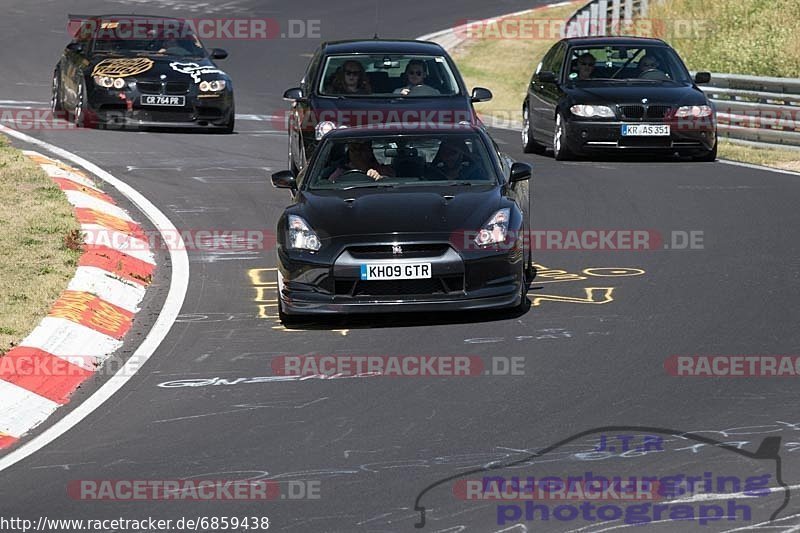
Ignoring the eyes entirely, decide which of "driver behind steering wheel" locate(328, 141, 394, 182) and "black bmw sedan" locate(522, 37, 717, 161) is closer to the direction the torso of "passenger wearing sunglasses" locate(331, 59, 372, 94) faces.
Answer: the driver behind steering wheel

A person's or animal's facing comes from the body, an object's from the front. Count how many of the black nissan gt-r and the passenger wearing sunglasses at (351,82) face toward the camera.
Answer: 2

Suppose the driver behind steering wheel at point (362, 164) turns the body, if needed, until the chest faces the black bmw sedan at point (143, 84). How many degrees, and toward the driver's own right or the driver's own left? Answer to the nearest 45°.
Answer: approximately 180°

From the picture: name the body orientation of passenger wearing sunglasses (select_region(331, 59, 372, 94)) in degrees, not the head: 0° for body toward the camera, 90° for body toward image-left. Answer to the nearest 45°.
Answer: approximately 0°

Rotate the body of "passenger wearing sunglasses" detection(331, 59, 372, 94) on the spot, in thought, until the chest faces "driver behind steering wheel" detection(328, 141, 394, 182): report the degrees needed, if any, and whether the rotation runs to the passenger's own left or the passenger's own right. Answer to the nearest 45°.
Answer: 0° — they already face them

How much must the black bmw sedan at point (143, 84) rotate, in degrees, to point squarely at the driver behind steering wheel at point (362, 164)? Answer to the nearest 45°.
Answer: approximately 45° to its right

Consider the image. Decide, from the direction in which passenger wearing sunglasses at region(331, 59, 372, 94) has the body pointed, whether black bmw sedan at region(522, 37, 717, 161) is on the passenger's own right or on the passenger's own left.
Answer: on the passenger's own left

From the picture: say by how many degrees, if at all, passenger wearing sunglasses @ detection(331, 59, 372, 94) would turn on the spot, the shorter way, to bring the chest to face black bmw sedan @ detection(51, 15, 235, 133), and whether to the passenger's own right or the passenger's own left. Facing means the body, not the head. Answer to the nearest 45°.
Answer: approximately 135° to the passenger's own right

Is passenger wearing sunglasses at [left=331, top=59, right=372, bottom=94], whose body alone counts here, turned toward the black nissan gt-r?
yes

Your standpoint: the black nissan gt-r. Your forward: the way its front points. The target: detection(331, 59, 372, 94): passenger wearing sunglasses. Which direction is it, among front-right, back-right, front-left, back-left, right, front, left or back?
back
